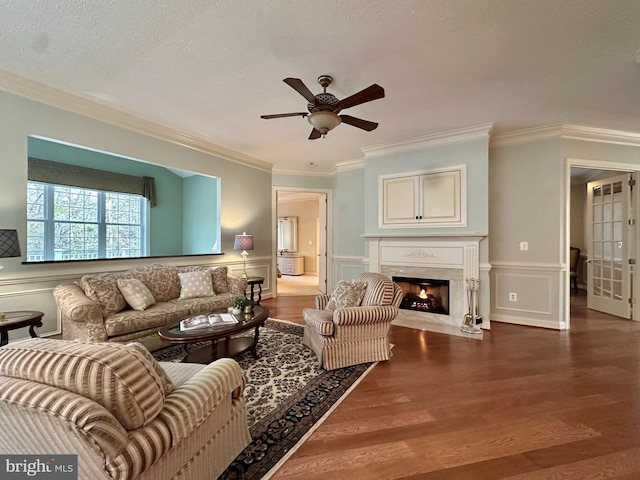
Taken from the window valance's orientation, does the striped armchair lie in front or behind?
in front

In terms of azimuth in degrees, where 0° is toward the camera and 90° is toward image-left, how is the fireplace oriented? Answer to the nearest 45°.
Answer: approximately 45°

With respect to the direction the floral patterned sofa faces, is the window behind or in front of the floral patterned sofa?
behind

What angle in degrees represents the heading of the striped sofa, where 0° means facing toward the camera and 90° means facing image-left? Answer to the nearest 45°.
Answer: approximately 225°

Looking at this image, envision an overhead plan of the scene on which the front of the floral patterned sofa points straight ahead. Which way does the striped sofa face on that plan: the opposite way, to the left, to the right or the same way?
to the left

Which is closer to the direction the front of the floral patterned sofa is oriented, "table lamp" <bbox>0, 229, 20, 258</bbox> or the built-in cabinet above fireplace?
the built-in cabinet above fireplace

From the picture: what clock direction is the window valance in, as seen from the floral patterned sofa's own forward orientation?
The window valance is roughly at 7 o'clock from the floral patterned sofa.

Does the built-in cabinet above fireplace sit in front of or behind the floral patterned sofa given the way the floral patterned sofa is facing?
in front

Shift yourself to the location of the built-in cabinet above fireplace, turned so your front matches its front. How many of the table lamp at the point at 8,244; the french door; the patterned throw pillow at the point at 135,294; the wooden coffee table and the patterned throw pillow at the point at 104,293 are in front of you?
4

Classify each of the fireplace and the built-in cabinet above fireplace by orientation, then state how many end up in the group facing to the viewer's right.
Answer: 0

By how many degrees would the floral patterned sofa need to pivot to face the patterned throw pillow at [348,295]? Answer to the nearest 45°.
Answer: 0° — it already faces it

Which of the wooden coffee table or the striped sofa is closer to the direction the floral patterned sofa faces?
the wooden coffee table
